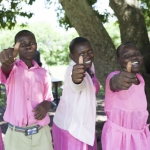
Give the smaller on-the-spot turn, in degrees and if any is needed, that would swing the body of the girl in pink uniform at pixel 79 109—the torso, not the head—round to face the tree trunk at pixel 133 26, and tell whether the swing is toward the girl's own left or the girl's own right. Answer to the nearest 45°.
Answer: approximately 90° to the girl's own left

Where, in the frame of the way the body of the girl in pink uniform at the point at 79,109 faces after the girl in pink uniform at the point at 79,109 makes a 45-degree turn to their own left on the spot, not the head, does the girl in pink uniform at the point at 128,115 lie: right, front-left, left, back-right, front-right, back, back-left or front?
front

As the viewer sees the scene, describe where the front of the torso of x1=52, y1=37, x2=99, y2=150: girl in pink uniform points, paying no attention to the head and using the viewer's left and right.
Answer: facing the viewer and to the right of the viewer

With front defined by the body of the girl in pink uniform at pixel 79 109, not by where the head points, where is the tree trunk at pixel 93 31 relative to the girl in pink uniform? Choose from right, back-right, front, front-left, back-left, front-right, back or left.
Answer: back-left
